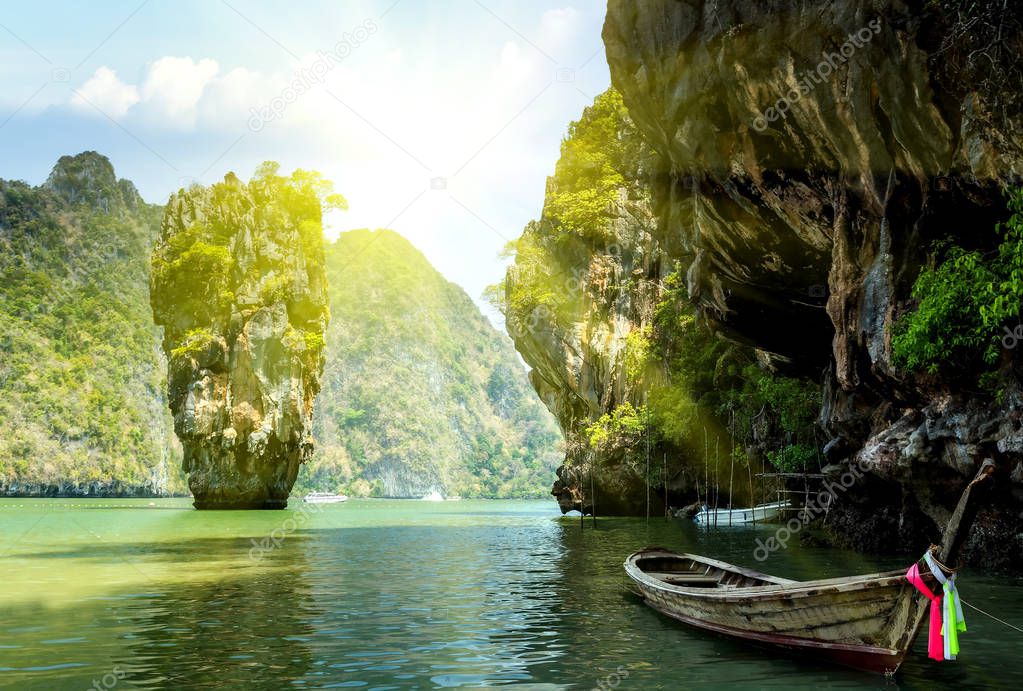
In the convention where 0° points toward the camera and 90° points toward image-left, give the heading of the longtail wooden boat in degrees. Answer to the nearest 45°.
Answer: approximately 315°

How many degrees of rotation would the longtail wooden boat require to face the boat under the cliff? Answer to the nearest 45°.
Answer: approximately 135° to its left
